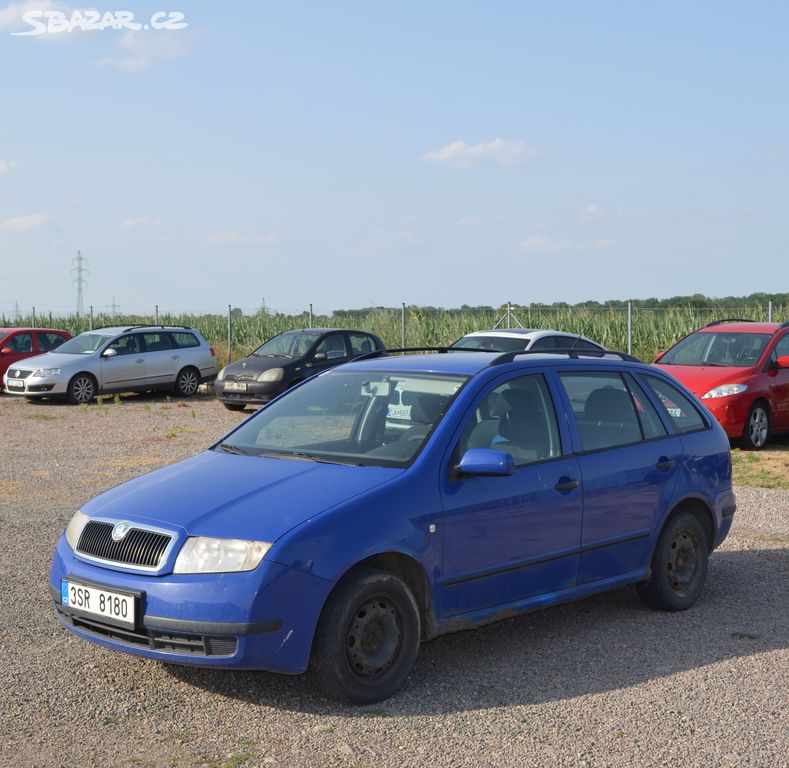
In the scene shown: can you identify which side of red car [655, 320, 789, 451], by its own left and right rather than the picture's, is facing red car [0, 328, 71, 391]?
right

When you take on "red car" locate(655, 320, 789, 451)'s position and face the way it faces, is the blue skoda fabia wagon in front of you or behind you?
in front

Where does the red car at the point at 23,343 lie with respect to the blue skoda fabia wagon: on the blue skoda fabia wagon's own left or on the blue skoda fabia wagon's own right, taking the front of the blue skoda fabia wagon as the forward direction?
on the blue skoda fabia wagon's own right

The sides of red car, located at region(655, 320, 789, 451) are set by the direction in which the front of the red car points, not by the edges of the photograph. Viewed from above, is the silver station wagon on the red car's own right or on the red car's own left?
on the red car's own right

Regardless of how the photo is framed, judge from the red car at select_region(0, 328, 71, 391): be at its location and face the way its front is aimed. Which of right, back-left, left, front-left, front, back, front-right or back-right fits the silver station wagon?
left

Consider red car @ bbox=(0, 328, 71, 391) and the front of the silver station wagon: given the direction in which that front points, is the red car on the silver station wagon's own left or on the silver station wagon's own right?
on the silver station wagon's own right

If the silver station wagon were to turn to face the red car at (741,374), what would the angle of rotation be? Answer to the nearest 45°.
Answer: approximately 90° to its left

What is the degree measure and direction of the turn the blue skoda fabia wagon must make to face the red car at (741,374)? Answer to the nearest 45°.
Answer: approximately 180°

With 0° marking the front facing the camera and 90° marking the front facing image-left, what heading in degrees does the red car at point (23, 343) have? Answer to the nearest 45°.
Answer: approximately 45°

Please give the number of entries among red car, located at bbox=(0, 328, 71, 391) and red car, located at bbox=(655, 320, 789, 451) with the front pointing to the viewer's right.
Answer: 0
